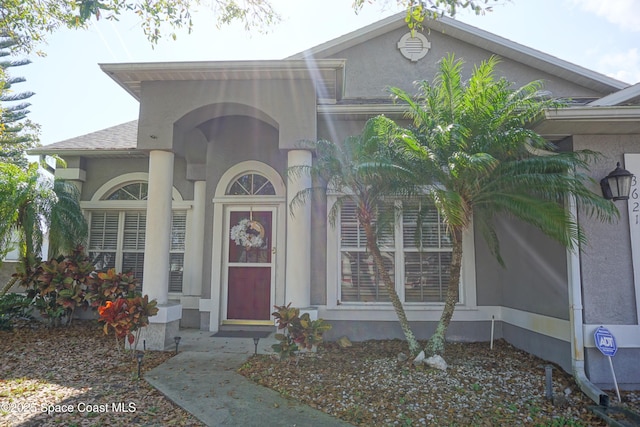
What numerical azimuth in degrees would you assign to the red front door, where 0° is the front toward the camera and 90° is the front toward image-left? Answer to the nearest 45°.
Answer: approximately 0°

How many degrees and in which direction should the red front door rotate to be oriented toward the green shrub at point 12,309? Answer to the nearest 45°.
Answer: approximately 90° to its right

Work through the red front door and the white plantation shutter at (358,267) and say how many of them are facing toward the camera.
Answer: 2

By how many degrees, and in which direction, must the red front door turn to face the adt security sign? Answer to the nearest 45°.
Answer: approximately 45° to its left

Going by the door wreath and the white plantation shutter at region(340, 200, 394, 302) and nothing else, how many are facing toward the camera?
2

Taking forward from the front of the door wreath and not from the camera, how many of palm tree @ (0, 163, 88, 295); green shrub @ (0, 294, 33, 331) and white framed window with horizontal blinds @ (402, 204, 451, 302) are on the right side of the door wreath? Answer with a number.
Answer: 2

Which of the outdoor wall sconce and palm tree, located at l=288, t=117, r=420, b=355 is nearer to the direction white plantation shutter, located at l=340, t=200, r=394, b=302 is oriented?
the palm tree

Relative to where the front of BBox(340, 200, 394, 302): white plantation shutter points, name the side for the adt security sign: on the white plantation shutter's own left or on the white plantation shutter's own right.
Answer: on the white plantation shutter's own left

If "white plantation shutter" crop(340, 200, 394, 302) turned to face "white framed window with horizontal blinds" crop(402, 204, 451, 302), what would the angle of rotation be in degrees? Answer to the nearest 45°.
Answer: approximately 90° to its left

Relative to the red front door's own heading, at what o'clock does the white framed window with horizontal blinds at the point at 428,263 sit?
The white framed window with horizontal blinds is roughly at 10 o'clock from the red front door.

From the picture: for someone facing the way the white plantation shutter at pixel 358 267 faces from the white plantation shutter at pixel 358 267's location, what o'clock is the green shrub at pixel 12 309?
The green shrub is roughly at 3 o'clock from the white plantation shutter.

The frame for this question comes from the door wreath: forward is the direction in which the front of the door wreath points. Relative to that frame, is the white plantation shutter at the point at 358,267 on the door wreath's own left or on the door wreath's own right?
on the door wreath's own left
